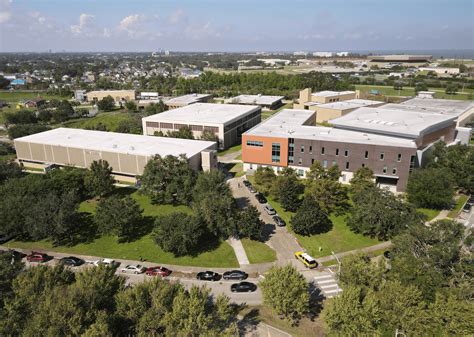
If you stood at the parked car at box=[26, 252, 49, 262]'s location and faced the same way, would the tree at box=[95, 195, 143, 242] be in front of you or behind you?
behind

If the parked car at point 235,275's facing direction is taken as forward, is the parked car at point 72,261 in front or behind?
in front

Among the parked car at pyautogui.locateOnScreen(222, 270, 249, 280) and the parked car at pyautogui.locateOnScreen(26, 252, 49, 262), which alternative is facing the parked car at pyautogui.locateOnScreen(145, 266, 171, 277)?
the parked car at pyautogui.locateOnScreen(222, 270, 249, 280)

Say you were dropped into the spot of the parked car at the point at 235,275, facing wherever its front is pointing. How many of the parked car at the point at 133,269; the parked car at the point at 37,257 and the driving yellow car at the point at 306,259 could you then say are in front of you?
2

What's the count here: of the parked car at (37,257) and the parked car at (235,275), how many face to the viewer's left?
2

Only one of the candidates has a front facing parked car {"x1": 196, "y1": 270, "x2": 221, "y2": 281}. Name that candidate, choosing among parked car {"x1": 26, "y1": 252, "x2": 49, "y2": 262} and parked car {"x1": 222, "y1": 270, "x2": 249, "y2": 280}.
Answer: parked car {"x1": 222, "y1": 270, "x2": 249, "y2": 280}

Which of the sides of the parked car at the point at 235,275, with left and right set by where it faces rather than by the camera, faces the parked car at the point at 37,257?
front

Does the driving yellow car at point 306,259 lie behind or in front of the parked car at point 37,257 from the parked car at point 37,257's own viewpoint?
behind

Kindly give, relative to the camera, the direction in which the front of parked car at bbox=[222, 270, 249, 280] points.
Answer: facing to the left of the viewer

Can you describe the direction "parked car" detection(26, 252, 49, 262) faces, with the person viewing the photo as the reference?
facing to the left of the viewer

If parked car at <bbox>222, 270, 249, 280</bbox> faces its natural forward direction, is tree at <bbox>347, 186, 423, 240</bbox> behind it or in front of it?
behind
